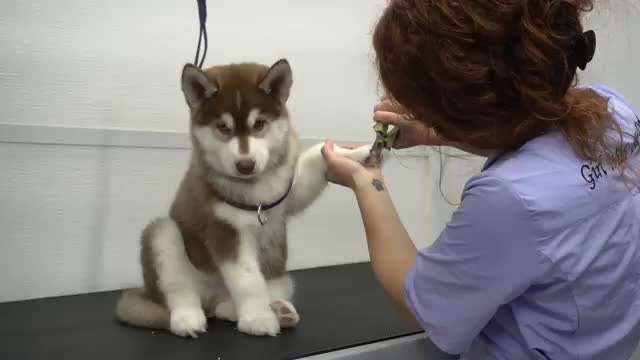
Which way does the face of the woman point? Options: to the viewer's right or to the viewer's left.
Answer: to the viewer's left

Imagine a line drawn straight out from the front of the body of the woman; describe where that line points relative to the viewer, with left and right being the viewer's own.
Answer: facing away from the viewer and to the left of the viewer
